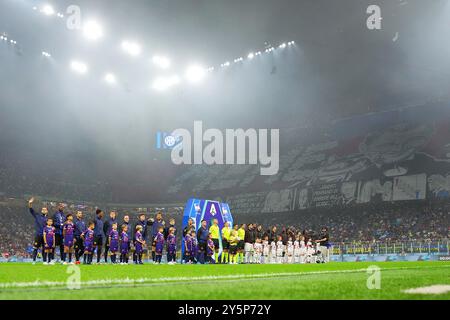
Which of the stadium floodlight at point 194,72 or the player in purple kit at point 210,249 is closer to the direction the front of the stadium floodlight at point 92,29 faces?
the player in purple kit

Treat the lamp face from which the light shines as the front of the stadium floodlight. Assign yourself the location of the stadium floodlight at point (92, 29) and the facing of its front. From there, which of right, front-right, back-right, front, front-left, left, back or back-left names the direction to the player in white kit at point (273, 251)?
front-left

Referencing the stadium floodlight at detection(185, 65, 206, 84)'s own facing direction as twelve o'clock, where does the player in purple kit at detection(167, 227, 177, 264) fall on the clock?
The player in purple kit is roughly at 12 o'clock from the stadium floodlight.

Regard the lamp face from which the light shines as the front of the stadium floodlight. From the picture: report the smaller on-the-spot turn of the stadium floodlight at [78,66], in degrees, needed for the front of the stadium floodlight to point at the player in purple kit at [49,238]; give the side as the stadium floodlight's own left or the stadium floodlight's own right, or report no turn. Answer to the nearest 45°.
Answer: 0° — it already faces them

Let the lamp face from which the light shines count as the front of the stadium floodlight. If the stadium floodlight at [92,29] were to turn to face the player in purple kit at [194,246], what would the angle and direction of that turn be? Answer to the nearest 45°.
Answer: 0° — it already faces them

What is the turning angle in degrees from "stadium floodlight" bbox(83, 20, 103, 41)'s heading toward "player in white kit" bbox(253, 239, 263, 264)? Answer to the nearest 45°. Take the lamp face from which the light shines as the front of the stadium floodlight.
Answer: approximately 45° to its left
